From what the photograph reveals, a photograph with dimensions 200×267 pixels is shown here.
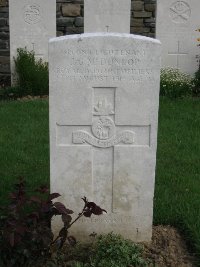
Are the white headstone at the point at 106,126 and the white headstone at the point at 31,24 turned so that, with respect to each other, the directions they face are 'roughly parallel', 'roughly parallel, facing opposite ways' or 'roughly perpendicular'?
roughly parallel

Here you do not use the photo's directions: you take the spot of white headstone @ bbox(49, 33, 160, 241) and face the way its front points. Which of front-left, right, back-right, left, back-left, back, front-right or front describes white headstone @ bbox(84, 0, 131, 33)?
back

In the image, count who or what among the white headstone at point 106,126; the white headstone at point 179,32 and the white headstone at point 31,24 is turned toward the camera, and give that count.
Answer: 3

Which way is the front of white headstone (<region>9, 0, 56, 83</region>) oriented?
toward the camera

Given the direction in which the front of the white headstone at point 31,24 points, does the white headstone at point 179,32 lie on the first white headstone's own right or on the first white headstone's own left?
on the first white headstone's own left

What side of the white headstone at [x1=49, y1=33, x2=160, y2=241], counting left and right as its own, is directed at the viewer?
front

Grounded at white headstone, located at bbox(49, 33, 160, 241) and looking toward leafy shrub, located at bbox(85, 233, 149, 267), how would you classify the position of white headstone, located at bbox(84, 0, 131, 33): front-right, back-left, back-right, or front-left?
back-left

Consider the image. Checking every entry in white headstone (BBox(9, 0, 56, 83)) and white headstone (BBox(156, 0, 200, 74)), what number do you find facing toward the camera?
2

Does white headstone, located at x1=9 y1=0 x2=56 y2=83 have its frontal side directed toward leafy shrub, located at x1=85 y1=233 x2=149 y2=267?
yes

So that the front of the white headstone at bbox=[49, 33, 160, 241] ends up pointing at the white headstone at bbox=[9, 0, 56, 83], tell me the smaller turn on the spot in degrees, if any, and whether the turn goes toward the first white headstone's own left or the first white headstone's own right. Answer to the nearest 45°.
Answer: approximately 180°

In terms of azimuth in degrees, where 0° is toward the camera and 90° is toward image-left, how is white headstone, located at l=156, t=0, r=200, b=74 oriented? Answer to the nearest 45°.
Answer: approximately 0°
